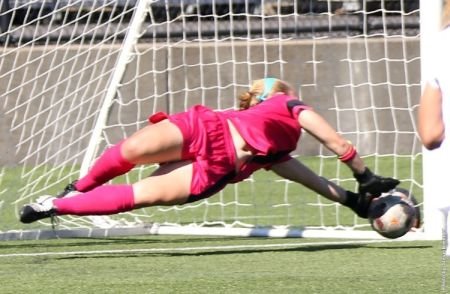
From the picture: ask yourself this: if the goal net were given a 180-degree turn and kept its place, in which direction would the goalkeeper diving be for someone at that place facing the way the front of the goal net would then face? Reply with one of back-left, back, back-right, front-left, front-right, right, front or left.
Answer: back

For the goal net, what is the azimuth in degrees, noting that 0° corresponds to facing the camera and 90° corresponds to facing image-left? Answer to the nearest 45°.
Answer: approximately 0°

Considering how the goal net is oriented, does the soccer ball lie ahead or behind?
ahead
